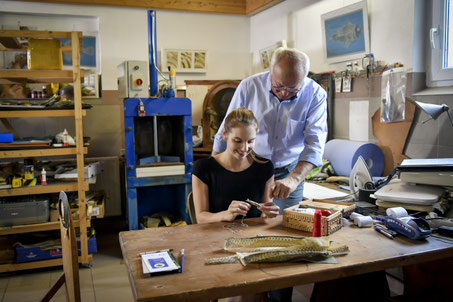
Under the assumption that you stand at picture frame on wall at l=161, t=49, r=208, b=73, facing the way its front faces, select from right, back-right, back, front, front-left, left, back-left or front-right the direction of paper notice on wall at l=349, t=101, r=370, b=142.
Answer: front-left

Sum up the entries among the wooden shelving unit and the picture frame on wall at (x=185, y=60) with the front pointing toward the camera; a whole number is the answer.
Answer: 2

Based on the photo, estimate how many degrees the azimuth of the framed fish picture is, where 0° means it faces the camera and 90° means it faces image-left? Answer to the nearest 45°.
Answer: approximately 45°

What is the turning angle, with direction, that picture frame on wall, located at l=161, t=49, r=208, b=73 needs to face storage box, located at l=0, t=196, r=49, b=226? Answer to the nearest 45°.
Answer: approximately 45° to its right

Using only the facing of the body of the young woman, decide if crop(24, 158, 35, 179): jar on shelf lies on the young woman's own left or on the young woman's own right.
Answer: on the young woman's own right

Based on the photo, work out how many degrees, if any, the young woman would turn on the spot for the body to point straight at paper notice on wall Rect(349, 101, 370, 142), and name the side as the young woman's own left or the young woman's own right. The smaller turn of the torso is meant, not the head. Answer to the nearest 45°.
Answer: approximately 135° to the young woman's own left

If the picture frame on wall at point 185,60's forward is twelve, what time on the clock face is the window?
The window is roughly at 11 o'clock from the picture frame on wall.

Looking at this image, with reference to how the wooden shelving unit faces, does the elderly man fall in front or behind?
in front

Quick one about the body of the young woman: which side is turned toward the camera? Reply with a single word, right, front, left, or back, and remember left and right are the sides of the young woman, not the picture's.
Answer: front

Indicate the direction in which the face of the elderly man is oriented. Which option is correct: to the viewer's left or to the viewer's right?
to the viewer's left

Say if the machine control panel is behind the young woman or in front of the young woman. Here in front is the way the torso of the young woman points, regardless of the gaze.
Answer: behind

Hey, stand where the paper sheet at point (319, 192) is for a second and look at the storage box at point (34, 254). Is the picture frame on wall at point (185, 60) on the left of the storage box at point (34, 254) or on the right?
right

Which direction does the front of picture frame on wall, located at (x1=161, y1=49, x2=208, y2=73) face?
toward the camera
